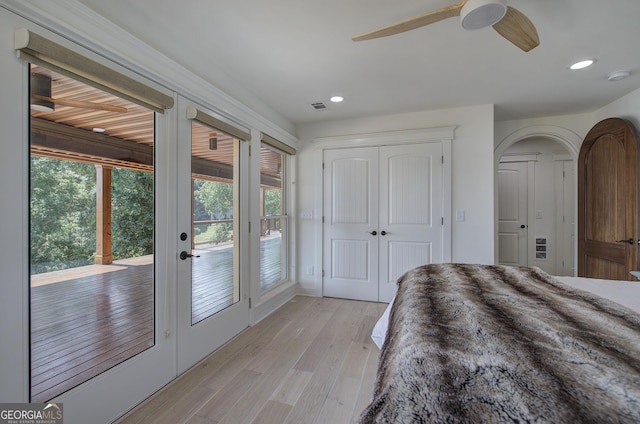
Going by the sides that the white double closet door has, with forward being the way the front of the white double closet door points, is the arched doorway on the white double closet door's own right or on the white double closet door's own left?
on the white double closet door's own left

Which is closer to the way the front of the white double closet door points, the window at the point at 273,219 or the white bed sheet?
the white bed sheet

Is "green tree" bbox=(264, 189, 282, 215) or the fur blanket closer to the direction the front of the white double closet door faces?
the fur blanket

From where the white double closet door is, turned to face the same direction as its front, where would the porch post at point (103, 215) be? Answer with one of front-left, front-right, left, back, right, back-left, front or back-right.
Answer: front-right

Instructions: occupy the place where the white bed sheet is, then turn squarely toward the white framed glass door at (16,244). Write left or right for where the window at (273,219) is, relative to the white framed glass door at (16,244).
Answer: right

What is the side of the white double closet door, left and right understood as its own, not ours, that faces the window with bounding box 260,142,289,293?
right

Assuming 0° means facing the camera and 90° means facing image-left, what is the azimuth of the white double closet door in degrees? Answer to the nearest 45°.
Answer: approximately 0°

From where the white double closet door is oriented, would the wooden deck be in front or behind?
in front

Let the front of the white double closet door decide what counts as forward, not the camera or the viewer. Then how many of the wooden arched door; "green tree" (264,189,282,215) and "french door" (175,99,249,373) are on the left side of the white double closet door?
1

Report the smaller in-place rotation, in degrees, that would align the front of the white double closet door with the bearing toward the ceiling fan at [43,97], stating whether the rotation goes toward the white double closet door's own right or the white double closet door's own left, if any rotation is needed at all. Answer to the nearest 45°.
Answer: approximately 45° to the white double closet door's own right

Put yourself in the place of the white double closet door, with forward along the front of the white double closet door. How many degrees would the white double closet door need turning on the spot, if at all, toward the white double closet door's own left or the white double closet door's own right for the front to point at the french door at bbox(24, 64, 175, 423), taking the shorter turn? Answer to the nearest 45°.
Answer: approximately 45° to the white double closet door's own right

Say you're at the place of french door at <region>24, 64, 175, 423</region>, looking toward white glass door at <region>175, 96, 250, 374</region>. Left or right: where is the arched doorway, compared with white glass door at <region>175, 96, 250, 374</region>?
right

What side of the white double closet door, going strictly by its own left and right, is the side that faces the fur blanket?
front

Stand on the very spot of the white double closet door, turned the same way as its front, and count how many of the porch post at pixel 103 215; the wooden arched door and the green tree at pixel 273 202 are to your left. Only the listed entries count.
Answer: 1

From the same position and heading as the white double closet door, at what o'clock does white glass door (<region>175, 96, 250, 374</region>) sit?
The white glass door is roughly at 1 o'clock from the white double closet door.

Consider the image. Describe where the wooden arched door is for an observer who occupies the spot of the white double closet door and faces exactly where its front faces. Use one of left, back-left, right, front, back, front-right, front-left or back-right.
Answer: left
